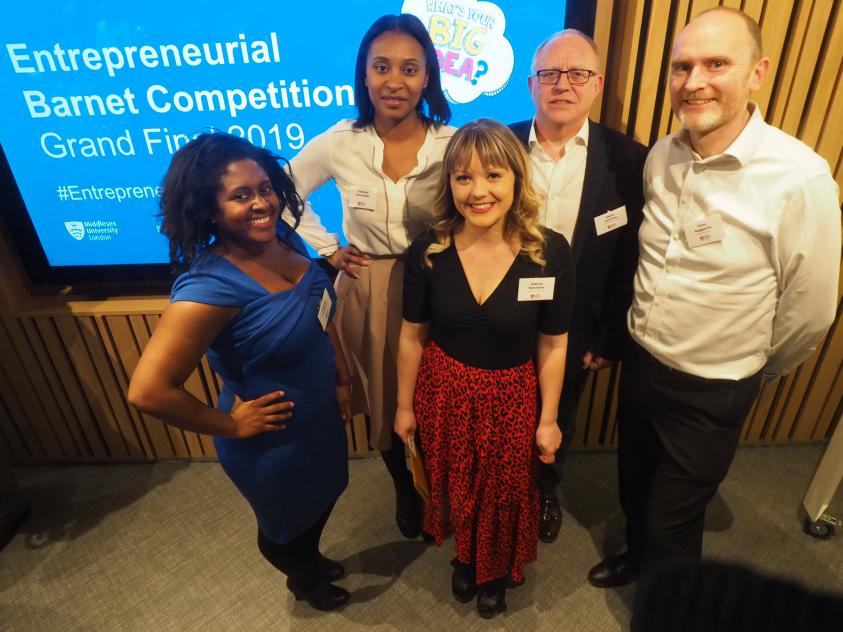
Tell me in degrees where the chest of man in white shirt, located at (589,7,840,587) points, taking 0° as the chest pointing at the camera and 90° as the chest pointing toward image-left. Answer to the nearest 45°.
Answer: approximately 45°

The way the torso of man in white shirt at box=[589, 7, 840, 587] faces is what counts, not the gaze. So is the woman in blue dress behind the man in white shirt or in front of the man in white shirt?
in front

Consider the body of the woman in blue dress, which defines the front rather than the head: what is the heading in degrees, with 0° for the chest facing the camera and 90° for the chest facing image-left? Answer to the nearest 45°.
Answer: approximately 315°

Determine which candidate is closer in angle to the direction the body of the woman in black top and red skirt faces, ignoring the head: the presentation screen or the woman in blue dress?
the woman in blue dress

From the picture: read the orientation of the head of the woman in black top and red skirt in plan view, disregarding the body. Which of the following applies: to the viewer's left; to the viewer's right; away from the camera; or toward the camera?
toward the camera

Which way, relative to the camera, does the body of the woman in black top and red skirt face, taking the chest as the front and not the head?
toward the camera

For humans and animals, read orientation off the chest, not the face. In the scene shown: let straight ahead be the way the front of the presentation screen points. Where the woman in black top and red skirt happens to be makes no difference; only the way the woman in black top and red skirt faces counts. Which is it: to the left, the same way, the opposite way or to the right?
the same way

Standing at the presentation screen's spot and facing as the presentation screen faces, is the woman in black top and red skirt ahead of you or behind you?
ahead

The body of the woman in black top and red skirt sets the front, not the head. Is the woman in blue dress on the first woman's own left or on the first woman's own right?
on the first woman's own right

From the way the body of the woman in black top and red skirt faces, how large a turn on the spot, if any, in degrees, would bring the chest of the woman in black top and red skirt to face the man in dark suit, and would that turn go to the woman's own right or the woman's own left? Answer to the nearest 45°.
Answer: approximately 135° to the woman's own left

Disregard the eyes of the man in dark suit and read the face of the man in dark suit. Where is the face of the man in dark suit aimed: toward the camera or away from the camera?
toward the camera

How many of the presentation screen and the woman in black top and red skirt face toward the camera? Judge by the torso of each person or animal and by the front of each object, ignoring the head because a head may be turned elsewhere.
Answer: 2

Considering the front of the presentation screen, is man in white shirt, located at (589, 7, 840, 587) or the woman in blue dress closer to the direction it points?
the woman in blue dress

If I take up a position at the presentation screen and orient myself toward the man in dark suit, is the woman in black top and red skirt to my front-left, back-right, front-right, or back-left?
front-right

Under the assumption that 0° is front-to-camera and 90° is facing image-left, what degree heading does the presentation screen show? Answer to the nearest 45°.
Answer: approximately 0°

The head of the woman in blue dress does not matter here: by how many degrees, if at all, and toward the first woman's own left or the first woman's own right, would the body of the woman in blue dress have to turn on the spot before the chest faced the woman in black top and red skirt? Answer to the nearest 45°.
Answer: approximately 45° to the first woman's own left
